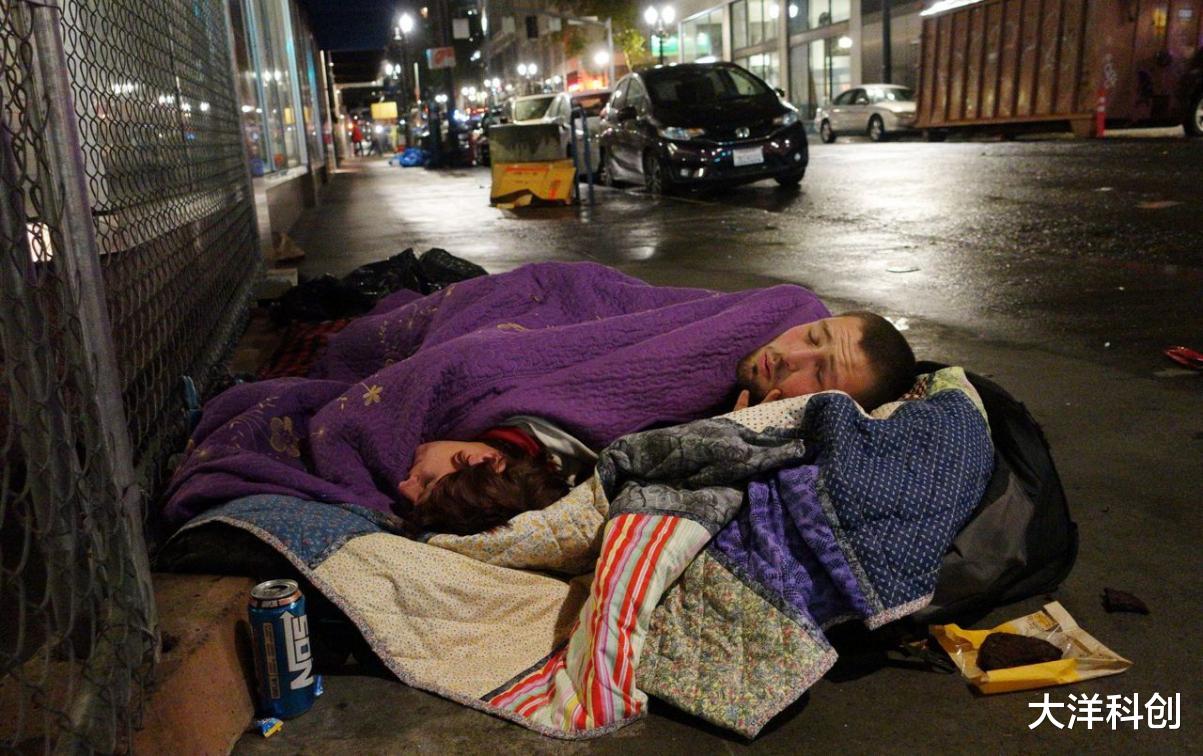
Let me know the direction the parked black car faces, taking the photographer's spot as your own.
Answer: facing the viewer and to the right of the viewer

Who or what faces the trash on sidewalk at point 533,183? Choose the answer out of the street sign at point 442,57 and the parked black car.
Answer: the street sign

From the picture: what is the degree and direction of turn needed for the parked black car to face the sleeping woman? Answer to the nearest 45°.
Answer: approximately 45° to its right

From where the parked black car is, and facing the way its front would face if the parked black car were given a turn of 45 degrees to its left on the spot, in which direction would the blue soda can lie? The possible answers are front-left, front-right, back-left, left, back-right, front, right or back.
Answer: right

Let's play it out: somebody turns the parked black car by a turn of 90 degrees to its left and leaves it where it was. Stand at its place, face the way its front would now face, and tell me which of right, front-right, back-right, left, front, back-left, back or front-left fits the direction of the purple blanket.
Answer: back-right

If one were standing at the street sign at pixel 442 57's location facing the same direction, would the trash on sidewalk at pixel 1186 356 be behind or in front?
in front

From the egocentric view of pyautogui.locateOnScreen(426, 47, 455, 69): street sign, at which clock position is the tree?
The tree is roughly at 7 o'clock from the street sign.

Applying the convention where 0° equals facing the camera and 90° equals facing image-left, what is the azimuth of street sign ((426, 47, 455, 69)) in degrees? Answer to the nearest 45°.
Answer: approximately 0°

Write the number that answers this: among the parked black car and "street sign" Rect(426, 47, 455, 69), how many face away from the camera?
0

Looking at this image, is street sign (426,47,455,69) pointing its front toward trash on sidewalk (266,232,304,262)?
yes

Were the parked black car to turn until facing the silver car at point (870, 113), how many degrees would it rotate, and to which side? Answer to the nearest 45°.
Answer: approximately 135° to its left

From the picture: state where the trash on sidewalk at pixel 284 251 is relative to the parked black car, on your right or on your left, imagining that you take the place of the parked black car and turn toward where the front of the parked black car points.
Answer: on your right

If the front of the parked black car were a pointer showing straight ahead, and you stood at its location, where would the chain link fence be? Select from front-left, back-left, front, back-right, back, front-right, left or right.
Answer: front-right
